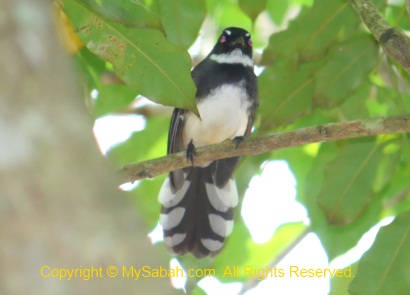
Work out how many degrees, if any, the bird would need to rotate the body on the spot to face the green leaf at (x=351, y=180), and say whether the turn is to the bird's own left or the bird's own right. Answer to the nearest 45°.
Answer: approximately 45° to the bird's own left

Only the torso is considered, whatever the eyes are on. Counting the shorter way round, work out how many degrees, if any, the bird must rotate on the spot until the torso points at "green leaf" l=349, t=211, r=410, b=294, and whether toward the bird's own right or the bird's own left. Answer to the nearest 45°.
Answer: approximately 45° to the bird's own left

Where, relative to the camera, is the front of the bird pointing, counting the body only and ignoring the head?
toward the camera

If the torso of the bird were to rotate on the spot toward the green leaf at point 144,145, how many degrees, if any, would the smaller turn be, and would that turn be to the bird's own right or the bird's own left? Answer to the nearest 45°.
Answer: approximately 90° to the bird's own right

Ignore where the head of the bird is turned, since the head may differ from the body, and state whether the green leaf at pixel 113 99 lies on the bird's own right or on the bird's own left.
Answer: on the bird's own right
